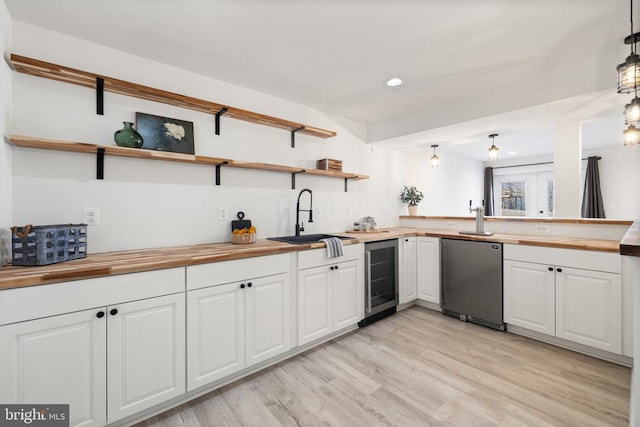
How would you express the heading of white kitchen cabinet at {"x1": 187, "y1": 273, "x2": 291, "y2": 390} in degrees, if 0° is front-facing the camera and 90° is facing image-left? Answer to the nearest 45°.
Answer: approximately 315°

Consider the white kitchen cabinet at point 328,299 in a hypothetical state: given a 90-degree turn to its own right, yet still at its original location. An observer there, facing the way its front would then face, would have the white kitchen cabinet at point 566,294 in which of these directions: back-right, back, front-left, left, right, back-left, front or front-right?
back-left

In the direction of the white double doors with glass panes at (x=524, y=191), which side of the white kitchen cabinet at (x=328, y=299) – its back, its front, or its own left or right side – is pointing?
left

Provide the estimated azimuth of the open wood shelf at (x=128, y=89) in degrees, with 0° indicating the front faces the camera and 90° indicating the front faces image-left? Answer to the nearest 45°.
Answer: approximately 315°

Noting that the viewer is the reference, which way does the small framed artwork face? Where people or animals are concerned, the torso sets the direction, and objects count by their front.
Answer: facing the viewer and to the right of the viewer

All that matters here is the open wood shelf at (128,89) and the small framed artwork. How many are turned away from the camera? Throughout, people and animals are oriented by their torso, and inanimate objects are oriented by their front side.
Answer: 0
